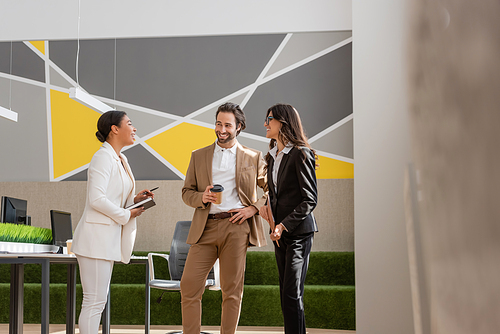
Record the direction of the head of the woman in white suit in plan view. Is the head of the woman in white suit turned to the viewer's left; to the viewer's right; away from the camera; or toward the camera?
to the viewer's right

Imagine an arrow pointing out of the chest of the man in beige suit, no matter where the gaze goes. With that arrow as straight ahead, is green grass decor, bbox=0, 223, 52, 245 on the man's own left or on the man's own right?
on the man's own right

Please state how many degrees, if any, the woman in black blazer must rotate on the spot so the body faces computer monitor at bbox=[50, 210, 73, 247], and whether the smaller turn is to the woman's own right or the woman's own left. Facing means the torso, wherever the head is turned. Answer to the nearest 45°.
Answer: approximately 90° to the woman's own right

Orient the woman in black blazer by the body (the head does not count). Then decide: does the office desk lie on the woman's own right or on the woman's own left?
on the woman's own right

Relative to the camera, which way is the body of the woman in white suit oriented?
to the viewer's right

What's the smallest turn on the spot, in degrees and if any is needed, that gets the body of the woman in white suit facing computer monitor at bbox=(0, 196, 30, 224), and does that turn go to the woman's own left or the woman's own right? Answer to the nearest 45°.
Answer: approximately 135° to the woman's own left

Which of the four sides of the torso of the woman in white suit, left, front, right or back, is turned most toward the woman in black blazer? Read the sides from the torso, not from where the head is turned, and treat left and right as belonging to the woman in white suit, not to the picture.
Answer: front

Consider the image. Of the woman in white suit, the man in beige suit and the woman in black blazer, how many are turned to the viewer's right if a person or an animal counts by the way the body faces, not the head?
1

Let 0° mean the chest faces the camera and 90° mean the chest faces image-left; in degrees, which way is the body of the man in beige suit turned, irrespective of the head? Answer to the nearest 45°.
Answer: approximately 0°

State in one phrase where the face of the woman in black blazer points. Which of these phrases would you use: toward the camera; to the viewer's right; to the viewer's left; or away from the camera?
to the viewer's left
